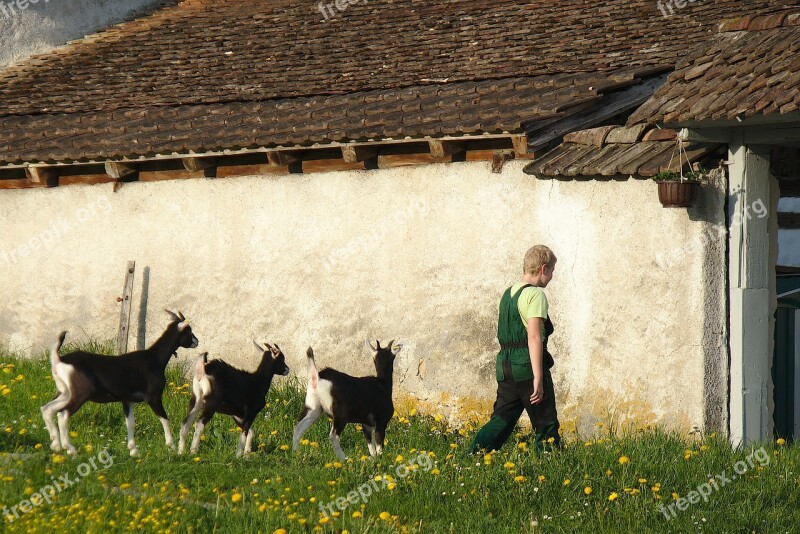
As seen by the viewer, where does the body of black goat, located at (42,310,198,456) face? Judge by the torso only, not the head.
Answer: to the viewer's right

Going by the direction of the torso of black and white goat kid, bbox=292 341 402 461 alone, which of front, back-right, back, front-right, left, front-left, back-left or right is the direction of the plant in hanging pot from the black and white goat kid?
front-right

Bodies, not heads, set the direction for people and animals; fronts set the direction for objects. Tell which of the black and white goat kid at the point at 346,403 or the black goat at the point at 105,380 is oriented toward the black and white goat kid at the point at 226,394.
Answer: the black goat

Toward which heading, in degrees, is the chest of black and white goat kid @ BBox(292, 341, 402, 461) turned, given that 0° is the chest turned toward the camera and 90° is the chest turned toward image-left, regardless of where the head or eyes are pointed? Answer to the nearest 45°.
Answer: approximately 225°

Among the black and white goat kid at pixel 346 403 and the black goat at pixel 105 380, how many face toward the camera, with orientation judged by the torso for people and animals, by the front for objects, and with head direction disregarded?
0

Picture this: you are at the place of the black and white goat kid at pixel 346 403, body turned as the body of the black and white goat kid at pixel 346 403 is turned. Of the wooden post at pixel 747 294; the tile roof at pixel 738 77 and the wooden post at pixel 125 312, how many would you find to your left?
1

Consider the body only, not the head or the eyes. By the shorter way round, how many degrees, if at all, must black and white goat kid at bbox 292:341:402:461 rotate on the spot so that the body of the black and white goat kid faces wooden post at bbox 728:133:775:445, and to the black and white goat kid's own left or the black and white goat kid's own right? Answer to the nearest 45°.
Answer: approximately 45° to the black and white goat kid's own right

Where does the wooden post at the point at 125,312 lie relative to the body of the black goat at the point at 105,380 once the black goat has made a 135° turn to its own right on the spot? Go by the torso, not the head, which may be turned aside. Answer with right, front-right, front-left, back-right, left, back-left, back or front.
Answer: back-right

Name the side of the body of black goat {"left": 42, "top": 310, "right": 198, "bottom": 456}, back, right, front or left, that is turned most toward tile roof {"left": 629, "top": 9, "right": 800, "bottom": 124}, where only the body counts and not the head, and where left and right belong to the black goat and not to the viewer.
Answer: front

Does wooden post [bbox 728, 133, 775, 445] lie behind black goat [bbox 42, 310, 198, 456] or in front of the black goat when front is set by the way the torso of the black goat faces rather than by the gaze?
in front

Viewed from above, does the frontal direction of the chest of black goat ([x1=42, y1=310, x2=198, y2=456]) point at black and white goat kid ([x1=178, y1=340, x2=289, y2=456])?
yes
